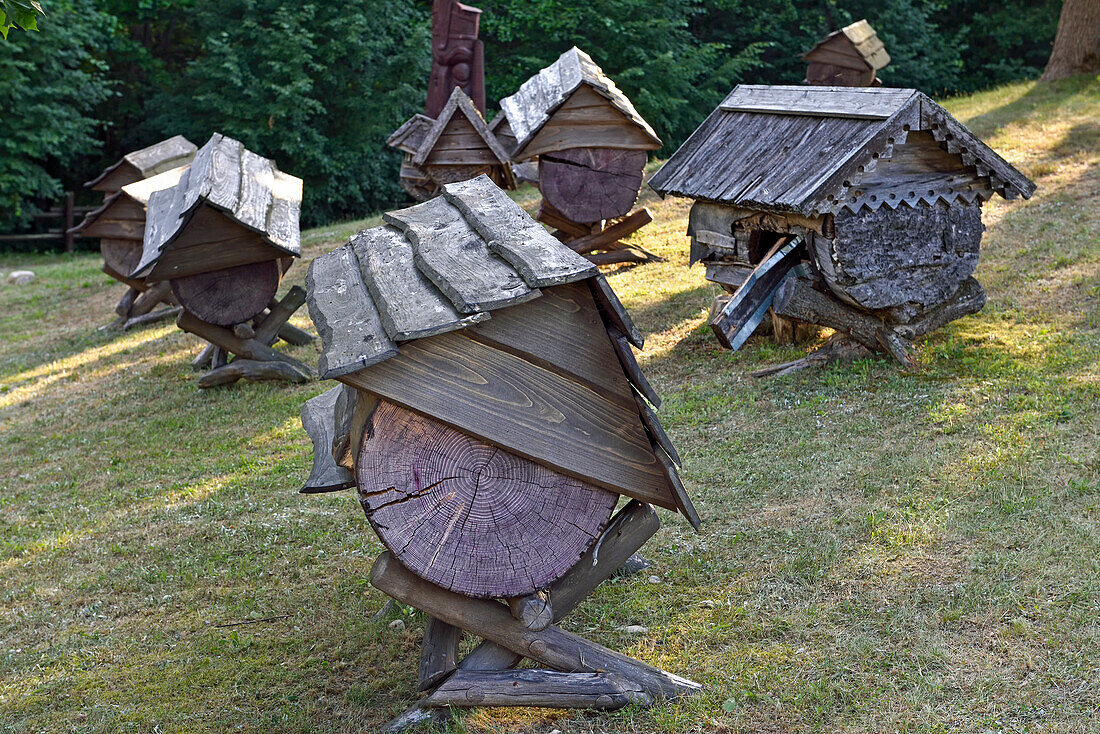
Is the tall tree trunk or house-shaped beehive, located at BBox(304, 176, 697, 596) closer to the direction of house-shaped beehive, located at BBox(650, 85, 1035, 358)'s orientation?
the house-shaped beehive

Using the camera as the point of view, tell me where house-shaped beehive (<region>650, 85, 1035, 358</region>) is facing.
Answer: facing the viewer and to the left of the viewer

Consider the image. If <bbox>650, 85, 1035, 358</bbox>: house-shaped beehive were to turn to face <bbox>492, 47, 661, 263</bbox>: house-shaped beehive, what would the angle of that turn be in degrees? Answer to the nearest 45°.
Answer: approximately 90° to its right

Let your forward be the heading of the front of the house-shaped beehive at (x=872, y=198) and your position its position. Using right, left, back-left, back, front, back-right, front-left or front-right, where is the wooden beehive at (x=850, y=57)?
back-right

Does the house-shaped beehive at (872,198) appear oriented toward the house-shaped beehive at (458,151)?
no

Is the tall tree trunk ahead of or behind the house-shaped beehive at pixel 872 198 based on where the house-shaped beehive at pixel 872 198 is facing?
behind
